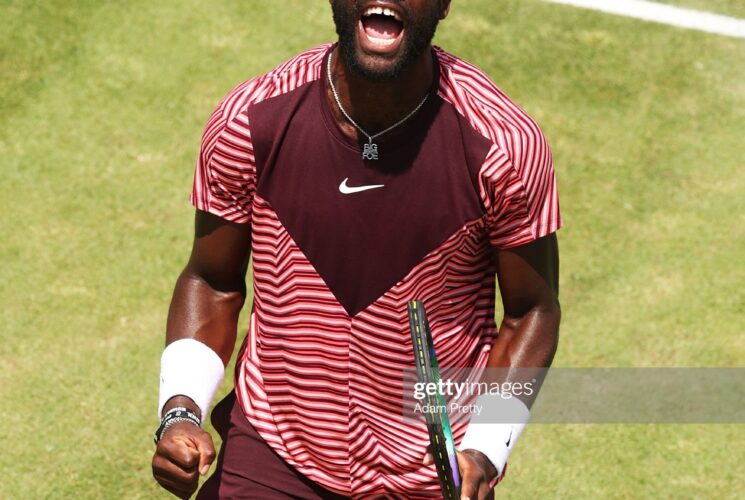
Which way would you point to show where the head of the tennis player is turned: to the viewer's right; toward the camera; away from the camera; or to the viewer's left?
toward the camera

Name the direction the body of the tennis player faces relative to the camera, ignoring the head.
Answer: toward the camera
